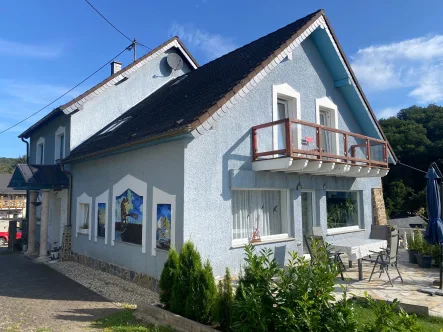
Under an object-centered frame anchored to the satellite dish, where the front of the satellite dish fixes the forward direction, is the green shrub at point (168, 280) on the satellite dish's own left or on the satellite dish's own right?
on the satellite dish's own right

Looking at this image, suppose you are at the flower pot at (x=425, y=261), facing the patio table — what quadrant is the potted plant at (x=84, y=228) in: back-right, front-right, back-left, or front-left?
front-right

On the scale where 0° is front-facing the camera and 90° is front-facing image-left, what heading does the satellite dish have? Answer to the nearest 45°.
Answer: approximately 315°

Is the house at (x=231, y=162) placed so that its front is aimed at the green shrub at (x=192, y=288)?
no

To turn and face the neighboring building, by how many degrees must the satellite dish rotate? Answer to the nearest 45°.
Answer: approximately 180°

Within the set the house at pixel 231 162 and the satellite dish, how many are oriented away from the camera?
0

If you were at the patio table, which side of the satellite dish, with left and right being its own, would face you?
front

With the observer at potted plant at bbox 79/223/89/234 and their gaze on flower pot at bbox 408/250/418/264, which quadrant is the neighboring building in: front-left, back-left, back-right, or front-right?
back-left

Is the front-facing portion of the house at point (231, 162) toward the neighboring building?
no

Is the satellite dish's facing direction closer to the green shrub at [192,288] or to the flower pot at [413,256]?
the flower pot

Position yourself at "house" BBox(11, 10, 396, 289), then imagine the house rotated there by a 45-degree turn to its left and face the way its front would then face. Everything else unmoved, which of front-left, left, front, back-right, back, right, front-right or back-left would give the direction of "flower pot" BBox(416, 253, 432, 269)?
front
